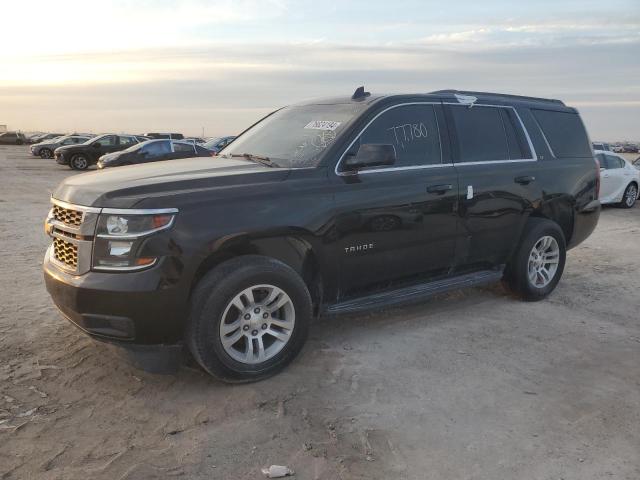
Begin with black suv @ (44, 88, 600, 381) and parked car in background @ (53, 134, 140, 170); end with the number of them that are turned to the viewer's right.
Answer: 0

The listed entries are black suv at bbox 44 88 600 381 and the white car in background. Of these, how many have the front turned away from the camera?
0

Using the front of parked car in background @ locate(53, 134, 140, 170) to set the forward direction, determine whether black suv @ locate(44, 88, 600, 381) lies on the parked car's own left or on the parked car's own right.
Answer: on the parked car's own left

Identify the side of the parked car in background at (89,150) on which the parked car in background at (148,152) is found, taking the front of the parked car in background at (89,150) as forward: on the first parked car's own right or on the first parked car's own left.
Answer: on the first parked car's own left

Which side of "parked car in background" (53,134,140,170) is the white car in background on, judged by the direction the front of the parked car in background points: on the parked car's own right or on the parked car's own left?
on the parked car's own left

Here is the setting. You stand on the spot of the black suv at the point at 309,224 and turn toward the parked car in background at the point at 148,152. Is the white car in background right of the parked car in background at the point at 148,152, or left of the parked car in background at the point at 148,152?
right

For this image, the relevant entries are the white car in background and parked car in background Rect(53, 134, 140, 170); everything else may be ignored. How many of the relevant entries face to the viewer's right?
0

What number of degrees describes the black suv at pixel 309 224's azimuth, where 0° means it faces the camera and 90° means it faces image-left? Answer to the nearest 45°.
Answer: approximately 45°

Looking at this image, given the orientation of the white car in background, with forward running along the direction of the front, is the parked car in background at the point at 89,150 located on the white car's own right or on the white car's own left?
on the white car's own right
